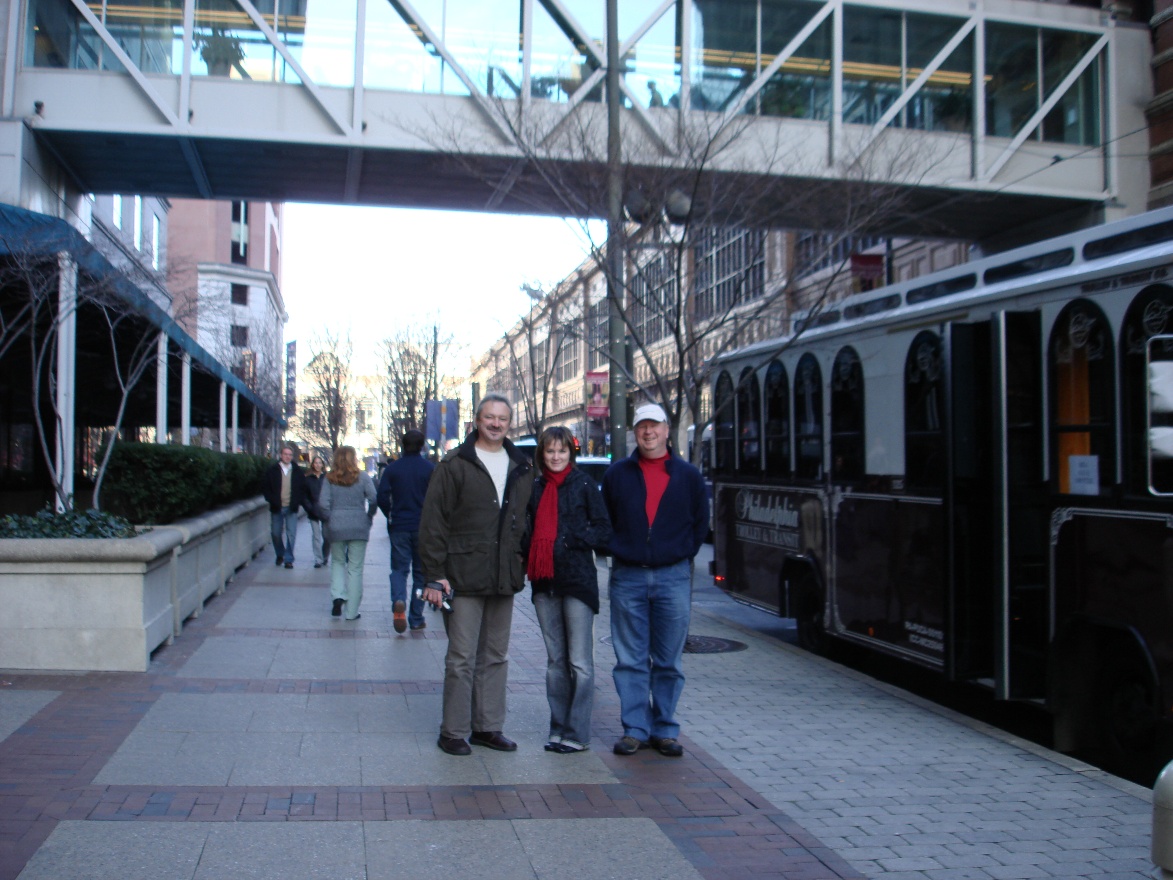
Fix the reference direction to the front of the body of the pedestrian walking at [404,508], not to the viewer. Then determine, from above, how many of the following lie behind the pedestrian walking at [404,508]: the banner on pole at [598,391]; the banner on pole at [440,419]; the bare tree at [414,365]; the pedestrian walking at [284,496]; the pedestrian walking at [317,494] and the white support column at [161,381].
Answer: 0

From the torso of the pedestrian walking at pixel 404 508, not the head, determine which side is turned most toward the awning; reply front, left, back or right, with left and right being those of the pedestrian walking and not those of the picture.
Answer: left

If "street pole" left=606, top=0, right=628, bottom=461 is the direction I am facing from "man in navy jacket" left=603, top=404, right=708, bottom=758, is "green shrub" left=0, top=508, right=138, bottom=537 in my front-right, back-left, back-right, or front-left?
front-left

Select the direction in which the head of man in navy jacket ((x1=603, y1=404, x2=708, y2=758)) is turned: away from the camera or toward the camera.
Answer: toward the camera

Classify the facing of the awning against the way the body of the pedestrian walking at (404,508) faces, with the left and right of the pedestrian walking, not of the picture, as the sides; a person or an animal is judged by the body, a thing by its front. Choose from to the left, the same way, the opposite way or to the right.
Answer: to the right

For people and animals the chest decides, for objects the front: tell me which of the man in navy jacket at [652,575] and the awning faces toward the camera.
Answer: the man in navy jacket

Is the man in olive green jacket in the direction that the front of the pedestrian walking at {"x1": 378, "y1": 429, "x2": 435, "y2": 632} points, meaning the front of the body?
no

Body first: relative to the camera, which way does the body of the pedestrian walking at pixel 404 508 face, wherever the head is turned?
away from the camera

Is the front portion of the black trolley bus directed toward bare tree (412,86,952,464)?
no

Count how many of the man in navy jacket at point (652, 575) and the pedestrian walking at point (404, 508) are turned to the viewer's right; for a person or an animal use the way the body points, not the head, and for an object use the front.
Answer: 0

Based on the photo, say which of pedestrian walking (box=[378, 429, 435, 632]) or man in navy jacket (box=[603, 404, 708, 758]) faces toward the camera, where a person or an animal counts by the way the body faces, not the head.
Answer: the man in navy jacket

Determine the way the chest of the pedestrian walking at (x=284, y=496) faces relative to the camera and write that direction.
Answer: toward the camera

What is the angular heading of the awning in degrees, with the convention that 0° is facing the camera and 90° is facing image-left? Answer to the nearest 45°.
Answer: approximately 270°

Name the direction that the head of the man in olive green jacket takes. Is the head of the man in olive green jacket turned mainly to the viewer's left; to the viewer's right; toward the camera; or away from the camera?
toward the camera

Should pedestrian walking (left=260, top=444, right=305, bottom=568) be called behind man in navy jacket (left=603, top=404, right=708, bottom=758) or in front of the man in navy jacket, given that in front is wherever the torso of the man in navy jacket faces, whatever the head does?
behind

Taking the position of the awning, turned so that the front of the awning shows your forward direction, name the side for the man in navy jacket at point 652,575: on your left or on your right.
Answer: on your right
